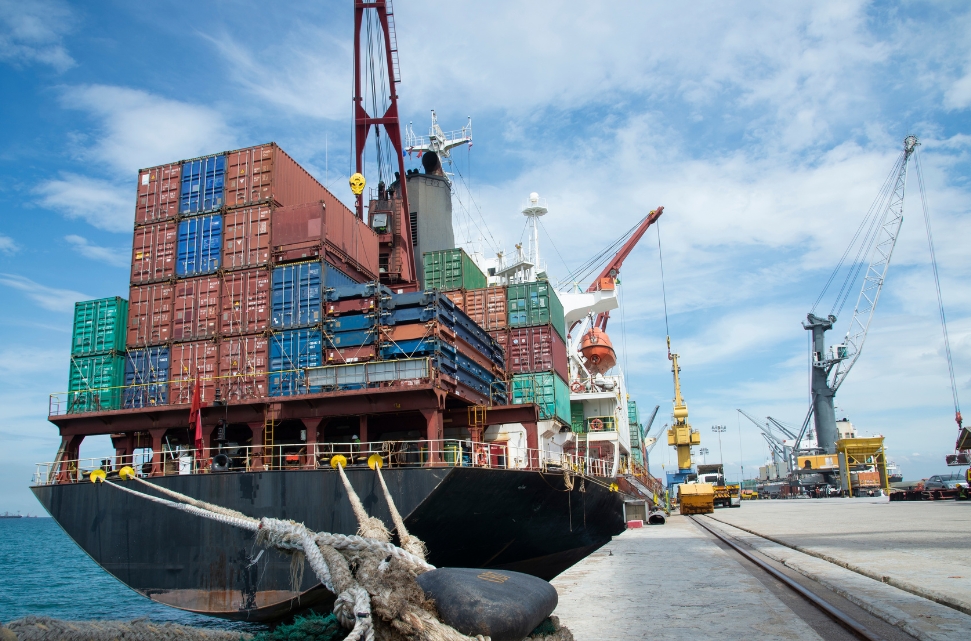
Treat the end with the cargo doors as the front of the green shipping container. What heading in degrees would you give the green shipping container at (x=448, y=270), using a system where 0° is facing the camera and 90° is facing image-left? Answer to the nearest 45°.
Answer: approximately 45°

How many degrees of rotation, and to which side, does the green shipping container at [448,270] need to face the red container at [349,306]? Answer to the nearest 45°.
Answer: approximately 45° to its left
